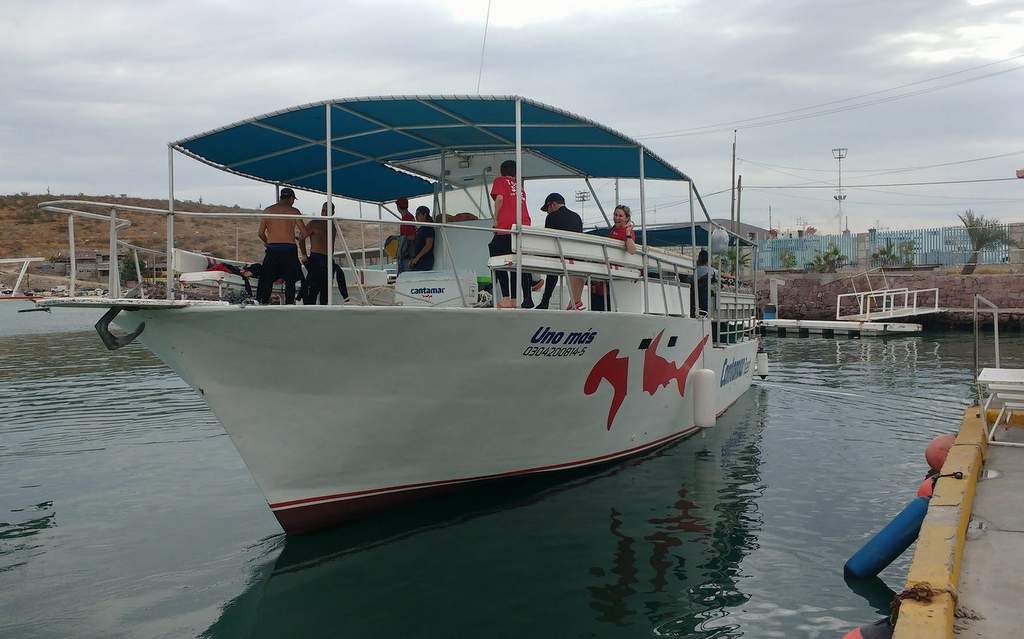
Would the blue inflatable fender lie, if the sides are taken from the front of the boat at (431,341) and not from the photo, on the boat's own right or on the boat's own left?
on the boat's own left

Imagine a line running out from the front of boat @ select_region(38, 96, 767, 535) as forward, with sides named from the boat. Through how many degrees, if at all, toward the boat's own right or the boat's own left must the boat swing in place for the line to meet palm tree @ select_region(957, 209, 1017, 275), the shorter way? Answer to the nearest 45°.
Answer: approximately 180°

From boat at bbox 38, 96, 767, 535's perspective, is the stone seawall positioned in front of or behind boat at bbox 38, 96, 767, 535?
behind

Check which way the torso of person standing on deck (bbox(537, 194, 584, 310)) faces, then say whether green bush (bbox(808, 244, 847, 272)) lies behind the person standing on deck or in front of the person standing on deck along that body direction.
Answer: behind

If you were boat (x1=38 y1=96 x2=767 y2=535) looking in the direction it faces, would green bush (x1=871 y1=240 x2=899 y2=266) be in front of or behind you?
behind

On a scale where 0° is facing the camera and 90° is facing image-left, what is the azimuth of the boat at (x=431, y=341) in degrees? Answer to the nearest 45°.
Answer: approximately 45°
